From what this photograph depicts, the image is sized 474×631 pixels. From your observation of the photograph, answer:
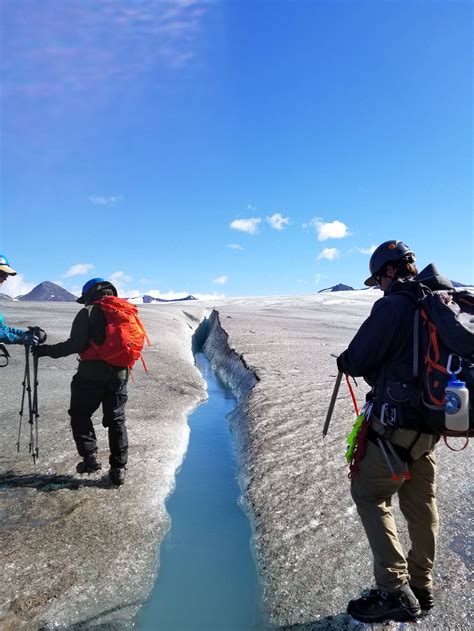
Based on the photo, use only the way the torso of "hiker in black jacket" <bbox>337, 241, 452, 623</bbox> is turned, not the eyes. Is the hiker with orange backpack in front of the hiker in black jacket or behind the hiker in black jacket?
in front

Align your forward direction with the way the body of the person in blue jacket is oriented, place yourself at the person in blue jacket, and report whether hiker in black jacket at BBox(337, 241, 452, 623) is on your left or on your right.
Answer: on your right

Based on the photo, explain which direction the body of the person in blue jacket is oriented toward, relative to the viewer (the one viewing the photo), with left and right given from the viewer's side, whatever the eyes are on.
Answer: facing to the right of the viewer

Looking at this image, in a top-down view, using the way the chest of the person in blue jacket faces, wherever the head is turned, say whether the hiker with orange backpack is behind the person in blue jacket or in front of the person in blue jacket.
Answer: in front

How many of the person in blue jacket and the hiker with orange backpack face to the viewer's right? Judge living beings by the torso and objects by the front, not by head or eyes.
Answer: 1

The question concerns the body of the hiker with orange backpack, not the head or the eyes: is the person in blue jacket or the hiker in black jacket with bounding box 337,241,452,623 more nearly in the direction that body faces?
the person in blue jacket

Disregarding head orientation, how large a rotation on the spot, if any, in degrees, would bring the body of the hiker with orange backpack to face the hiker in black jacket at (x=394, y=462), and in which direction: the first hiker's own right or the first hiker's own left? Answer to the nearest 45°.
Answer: approximately 180°

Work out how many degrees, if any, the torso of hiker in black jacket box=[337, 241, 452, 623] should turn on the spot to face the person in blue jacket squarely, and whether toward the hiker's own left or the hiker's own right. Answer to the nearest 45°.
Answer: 0° — they already face them

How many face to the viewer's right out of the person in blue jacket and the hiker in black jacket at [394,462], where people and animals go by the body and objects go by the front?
1

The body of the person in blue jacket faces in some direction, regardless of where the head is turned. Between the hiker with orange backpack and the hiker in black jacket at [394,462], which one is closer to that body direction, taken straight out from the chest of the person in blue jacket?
the hiker with orange backpack

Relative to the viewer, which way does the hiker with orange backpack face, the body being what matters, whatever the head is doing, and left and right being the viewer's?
facing away from the viewer and to the left of the viewer
